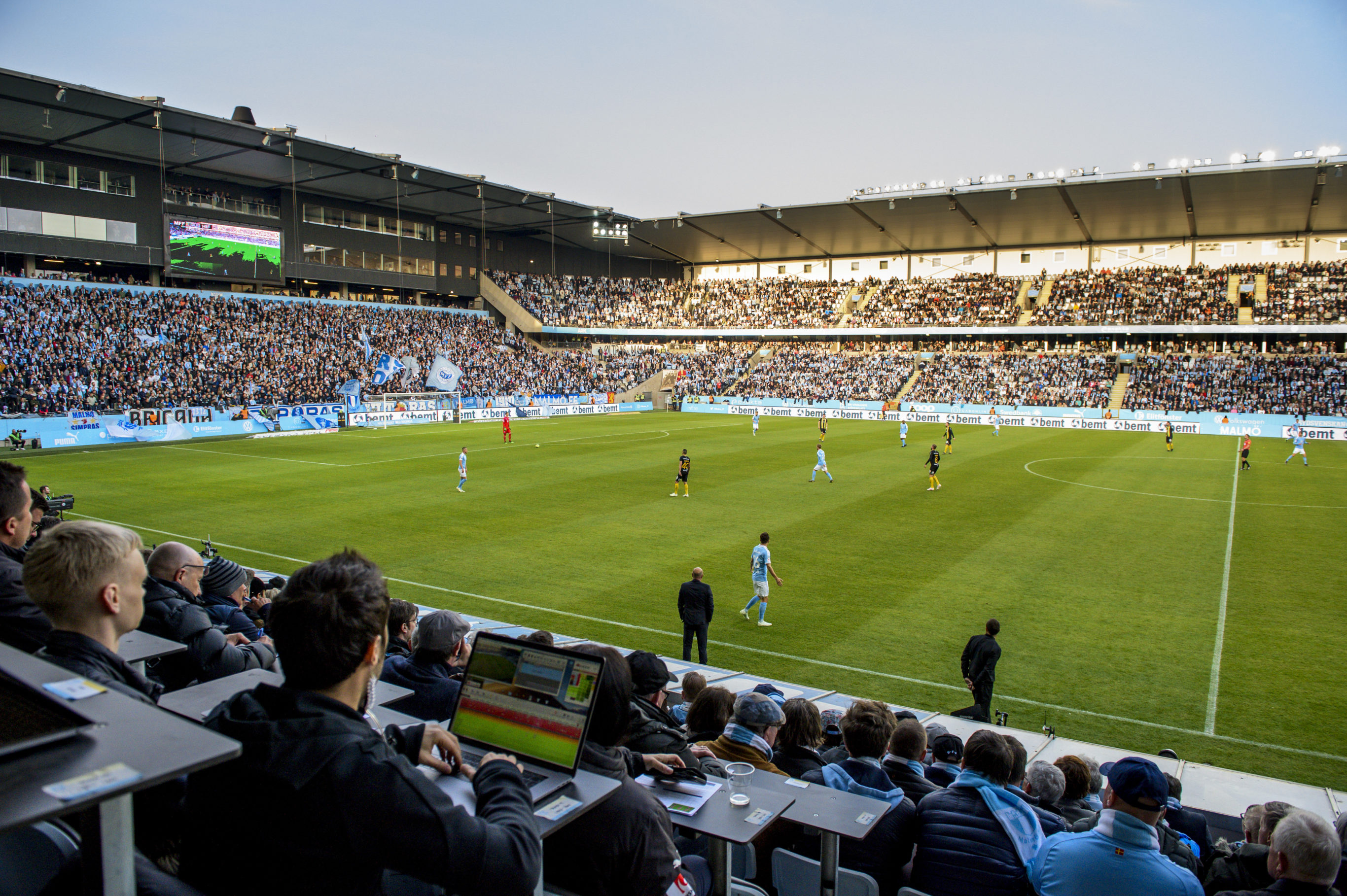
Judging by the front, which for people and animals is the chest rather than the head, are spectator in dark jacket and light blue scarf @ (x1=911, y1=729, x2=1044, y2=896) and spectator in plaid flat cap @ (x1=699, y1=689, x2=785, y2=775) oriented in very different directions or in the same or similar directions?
same or similar directions

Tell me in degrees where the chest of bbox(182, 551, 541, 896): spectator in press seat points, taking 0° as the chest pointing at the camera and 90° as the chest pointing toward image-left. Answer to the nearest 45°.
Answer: approximately 225°

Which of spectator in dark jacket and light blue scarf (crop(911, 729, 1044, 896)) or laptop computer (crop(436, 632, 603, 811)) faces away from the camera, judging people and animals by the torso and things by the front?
the spectator in dark jacket and light blue scarf

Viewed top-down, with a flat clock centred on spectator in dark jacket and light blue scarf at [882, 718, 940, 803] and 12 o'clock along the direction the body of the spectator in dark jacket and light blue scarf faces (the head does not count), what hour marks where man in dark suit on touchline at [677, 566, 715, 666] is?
The man in dark suit on touchline is roughly at 11 o'clock from the spectator in dark jacket and light blue scarf.

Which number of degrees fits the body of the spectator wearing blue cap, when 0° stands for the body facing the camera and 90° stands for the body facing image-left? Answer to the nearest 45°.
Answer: approximately 180°

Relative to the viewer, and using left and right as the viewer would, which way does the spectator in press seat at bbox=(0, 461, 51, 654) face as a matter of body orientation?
facing away from the viewer and to the right of the viewer

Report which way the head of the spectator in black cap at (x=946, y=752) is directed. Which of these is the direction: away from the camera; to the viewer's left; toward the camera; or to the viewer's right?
away from the camera

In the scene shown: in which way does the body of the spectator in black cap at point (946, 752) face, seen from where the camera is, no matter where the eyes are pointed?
away from the camera

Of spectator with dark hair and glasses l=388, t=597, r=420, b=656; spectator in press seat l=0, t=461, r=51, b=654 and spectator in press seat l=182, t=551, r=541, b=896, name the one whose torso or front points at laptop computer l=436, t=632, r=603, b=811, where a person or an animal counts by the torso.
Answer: spectator in press seat l=182, t=551, r=541, b=896

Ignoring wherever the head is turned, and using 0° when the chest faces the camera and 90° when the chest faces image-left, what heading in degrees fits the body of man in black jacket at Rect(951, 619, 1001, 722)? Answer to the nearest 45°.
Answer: approximately 225°

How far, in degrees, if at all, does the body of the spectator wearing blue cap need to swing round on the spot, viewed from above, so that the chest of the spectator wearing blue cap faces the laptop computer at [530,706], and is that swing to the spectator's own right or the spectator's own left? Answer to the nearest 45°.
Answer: approximately 135° to the spectator's own left

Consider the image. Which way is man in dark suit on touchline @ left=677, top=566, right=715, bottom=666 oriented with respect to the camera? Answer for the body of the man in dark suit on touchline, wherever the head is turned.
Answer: away from the camera

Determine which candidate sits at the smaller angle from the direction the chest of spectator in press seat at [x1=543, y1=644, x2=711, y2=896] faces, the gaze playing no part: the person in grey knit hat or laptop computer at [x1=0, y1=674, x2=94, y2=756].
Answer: the person in grey knit hat

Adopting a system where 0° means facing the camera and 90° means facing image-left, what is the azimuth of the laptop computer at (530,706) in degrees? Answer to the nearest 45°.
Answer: approximately 45°

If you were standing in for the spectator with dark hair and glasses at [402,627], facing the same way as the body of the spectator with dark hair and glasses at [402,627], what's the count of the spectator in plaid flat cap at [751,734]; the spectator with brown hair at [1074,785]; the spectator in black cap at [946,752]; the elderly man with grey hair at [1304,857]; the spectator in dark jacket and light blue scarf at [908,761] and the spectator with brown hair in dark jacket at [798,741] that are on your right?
6

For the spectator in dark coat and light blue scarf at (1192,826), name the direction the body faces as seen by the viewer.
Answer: away from the camera

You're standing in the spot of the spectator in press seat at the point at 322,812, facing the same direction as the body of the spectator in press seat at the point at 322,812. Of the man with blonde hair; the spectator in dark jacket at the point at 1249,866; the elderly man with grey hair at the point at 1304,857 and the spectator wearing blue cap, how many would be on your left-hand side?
1

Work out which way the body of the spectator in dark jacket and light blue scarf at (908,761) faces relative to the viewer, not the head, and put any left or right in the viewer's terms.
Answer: facing away from the viewer

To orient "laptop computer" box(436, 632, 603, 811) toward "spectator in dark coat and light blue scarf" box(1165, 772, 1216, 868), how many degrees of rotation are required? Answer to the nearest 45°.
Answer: approximately 135° to its left

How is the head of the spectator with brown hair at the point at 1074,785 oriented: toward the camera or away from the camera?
away from the camera
